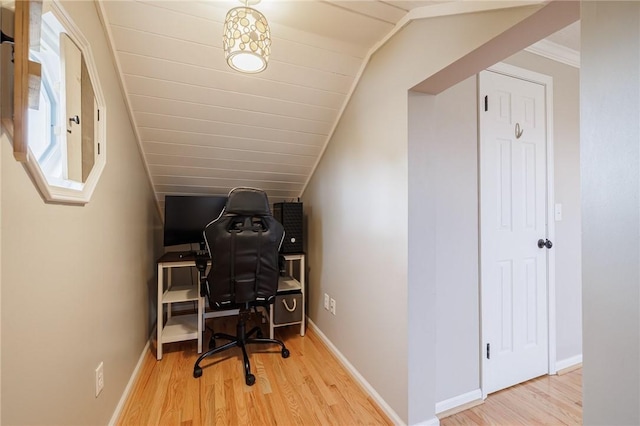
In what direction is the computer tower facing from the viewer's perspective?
toward the camera

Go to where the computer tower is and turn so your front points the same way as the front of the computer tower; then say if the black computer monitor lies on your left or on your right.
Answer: on your right

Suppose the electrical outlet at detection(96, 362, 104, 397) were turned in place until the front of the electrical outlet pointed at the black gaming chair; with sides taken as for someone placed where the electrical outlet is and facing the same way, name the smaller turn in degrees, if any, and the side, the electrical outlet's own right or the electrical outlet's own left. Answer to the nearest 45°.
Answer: approximately 45° to the electrical outlet's own left

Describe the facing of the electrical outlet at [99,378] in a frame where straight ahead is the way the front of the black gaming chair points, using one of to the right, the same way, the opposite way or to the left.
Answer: to the right

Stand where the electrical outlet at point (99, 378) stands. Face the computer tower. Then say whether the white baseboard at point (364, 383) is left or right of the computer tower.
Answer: right

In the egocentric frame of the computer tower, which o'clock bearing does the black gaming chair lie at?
The black gaming chair is roughly at 1 o'clock from the computer tower.

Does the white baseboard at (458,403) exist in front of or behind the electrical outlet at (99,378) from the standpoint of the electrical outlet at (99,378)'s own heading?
in front

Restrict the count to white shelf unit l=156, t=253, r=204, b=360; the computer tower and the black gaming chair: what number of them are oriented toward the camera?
2

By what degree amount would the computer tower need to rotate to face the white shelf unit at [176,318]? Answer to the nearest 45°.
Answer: approximately 90° to its right

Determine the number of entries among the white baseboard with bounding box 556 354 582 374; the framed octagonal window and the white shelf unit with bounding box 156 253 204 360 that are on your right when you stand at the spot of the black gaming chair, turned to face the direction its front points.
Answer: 1

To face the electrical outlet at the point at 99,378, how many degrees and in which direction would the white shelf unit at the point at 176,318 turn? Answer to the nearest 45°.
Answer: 0° — it already faces it

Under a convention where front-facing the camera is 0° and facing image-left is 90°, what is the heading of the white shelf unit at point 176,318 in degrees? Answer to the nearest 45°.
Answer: approximately 0°

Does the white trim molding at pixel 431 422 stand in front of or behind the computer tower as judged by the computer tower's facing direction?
in front

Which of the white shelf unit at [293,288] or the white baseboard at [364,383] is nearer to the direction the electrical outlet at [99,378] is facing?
the white baseboard

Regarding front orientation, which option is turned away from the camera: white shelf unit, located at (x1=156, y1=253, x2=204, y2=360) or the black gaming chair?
the black gaming chair

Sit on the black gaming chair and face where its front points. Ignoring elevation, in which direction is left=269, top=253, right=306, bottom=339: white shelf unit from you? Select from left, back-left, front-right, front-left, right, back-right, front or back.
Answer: front-right

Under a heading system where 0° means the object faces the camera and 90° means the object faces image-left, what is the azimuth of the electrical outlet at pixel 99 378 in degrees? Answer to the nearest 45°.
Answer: approximately 315°

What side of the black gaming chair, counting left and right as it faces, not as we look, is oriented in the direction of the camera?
back
